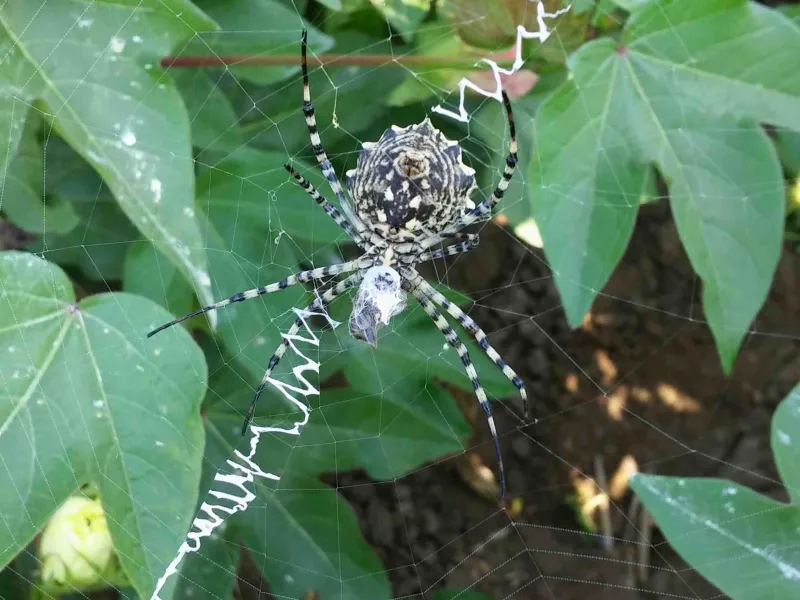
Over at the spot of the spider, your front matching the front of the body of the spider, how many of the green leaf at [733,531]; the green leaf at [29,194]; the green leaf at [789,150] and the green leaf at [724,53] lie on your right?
1

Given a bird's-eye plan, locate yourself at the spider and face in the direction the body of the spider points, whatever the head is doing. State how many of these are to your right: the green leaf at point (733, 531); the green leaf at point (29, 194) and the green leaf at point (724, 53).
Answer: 1

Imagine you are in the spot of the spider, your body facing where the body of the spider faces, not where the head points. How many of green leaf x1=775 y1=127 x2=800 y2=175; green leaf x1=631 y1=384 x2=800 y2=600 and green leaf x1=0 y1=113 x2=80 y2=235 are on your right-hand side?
1

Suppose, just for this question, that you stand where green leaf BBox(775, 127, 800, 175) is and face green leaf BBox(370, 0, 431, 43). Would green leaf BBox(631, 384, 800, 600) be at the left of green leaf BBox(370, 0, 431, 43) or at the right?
left
